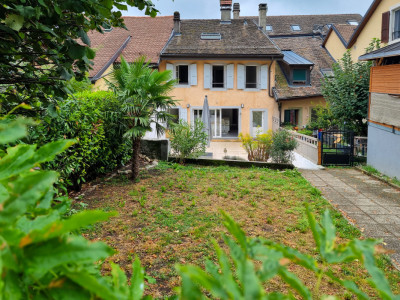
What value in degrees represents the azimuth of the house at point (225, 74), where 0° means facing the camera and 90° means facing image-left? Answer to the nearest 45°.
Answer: approximately 0°

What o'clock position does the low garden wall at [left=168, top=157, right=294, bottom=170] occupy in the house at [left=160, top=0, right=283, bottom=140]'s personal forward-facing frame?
The low garden wall is roughly at 12 o'clock from the house.

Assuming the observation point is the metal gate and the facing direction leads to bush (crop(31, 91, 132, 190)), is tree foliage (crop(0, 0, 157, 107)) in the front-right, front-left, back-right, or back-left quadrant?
front-left

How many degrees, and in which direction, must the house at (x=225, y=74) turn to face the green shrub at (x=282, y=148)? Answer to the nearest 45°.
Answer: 0° — it already faces it

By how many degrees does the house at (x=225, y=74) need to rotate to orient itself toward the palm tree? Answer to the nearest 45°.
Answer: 0° — it already faces it

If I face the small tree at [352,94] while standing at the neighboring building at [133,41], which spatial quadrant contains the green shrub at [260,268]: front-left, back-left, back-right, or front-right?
front-right

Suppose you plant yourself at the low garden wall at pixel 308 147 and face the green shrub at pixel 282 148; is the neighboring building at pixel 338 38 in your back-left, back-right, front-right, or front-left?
back-right

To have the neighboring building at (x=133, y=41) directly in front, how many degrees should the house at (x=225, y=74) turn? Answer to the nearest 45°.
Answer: approximately 90° to its right

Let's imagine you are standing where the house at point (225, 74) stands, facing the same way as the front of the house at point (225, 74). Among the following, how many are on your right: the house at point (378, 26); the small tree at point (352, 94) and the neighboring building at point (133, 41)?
1

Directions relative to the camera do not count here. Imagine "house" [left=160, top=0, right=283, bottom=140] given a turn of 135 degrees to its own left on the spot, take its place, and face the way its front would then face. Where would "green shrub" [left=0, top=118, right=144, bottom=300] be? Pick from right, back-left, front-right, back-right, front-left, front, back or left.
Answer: back-right

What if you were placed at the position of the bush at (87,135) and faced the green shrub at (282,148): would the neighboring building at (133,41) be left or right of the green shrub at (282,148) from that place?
left

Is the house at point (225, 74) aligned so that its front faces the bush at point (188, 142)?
yes

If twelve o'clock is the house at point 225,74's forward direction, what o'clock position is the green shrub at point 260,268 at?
The green shrub is roughly at 12 o'clock from the house.
